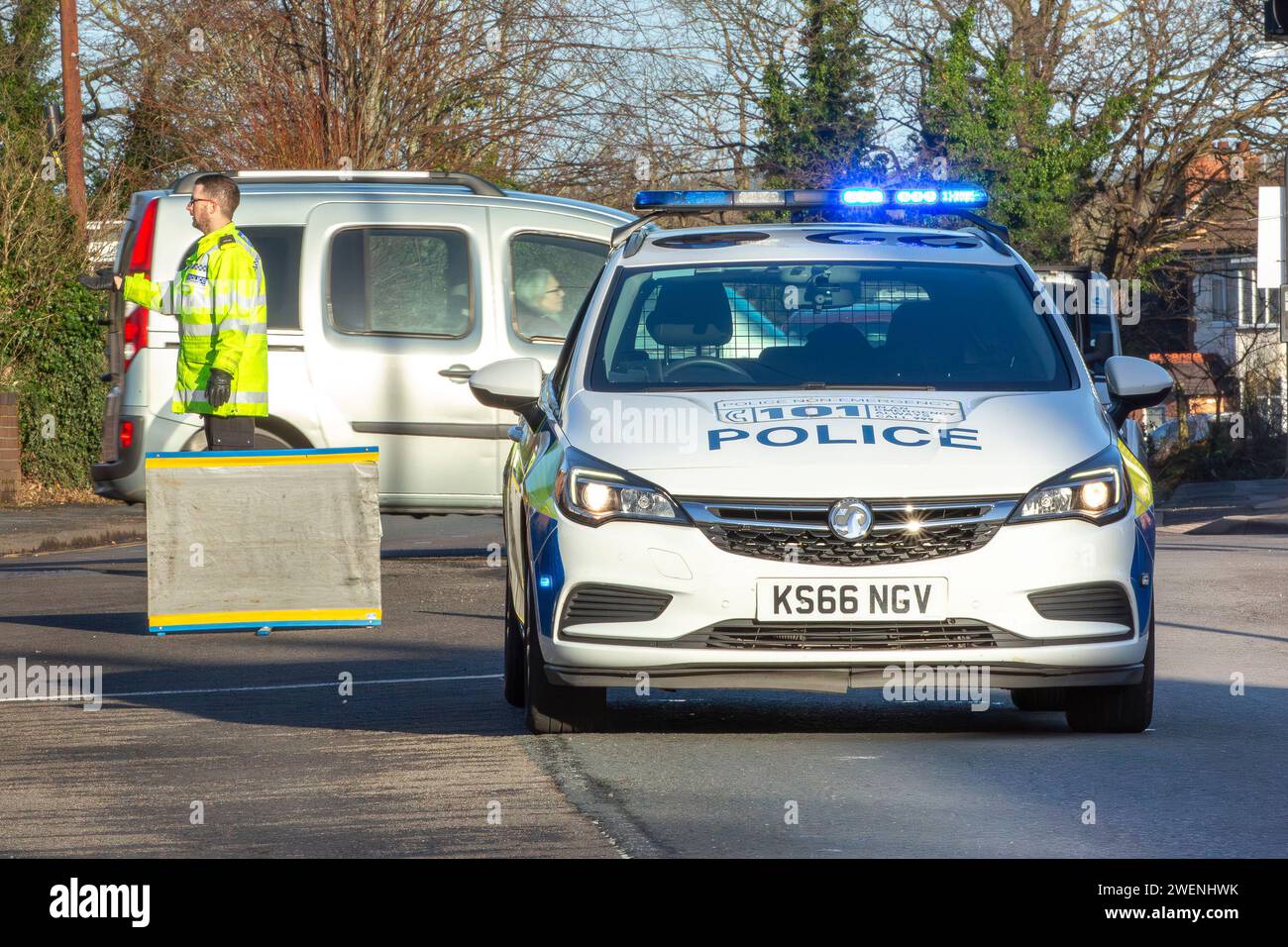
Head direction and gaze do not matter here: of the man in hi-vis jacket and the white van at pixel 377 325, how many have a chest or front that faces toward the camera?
0

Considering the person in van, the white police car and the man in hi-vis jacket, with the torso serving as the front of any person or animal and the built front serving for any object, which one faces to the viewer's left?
the man in hi-vis jacket

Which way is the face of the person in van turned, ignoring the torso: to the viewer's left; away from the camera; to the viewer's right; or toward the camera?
to the viewer's right

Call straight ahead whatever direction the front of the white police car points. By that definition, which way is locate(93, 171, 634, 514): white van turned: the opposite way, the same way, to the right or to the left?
to the left

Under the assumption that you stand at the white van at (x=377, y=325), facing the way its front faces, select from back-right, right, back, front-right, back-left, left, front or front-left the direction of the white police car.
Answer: right

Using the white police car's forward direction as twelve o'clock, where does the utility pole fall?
The utility pole is roughly at 5 o'clock from the white police car.

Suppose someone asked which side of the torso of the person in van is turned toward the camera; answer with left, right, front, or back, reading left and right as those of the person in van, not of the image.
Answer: right

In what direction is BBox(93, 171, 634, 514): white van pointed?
to the viewer's right

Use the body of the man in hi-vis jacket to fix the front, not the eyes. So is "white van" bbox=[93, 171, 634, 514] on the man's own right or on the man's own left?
on the man's own right

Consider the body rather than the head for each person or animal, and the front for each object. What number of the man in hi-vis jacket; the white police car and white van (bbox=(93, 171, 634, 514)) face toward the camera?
1

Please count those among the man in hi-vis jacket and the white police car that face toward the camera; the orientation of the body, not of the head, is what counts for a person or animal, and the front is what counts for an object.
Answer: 1

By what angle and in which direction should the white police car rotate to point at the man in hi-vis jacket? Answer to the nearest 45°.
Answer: approximately 135° to its right
